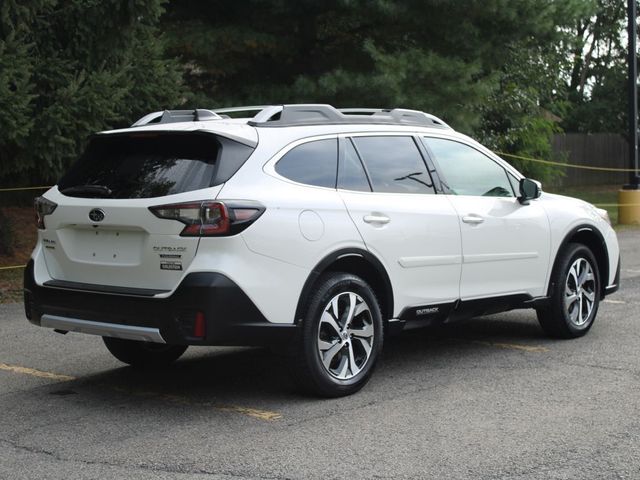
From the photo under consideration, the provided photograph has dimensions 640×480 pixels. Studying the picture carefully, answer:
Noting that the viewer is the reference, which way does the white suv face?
facing away from the viewer and to the right of the viewer

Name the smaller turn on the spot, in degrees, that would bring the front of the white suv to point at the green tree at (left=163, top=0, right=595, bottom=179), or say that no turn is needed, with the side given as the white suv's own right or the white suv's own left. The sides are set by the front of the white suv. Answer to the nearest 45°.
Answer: approximately 45° to the white suv's own left

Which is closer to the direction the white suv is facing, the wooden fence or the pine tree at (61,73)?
the wooden fence

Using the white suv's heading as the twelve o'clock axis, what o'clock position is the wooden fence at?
The wooden fence is roughly at 11 o'clock from the white suv.

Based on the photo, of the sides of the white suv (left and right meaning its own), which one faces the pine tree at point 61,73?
left
